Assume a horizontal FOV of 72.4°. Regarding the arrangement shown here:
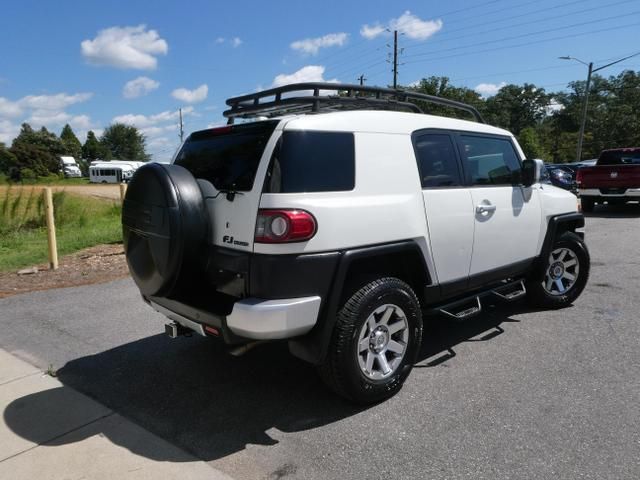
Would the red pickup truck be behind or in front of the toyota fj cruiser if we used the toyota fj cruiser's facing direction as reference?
in front

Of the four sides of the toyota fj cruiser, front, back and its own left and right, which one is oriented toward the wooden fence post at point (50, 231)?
left

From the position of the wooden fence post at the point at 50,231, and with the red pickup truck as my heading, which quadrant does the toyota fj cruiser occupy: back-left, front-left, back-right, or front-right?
front-right

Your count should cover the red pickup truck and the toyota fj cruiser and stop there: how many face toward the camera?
0

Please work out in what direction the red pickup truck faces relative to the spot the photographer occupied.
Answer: facing away from the viewer

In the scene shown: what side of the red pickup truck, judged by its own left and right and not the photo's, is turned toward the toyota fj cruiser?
back

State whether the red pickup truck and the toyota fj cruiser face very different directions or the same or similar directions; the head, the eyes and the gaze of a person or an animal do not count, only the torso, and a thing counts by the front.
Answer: same or similar directions

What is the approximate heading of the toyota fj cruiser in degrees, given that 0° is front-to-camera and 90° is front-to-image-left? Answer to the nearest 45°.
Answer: approximately 225°

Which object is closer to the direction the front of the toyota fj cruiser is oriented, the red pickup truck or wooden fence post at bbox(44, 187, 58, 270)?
the red pickup truck

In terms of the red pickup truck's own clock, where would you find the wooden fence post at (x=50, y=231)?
The wooden fence post is roughly at 7 o'clock from the red pickup truck.
